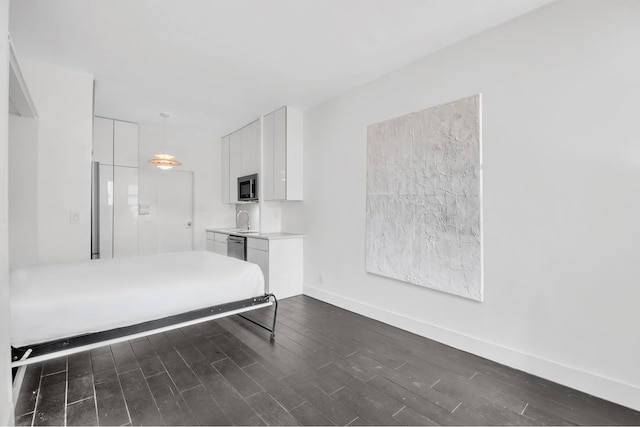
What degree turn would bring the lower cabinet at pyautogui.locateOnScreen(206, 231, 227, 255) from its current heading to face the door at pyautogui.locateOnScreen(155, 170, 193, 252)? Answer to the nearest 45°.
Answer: approximately 90° to its right

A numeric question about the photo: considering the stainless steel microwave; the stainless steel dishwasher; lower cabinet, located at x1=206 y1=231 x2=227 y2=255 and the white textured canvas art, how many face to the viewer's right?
0

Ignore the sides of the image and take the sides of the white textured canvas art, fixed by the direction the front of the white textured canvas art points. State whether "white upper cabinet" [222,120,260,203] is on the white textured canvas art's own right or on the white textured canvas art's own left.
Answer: on the white textured canvas art's own right

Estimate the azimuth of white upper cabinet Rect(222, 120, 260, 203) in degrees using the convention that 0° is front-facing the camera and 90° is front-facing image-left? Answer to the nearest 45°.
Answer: approximately 45°

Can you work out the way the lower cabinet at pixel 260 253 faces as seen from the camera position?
facing the viewer and to the left of the viewer

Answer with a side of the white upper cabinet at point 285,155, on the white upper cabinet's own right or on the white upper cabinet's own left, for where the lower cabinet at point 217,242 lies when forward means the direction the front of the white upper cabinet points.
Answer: on the white upper cabinet's own right

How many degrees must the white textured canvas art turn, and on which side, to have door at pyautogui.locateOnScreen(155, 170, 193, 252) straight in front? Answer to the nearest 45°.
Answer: approximately 45° to its right
